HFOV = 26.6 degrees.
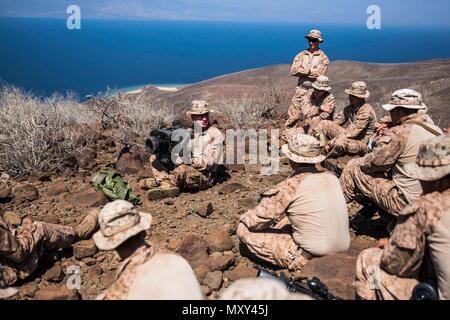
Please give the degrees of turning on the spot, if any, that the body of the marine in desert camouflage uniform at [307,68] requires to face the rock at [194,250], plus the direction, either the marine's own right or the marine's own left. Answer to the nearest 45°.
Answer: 0° — they already face it

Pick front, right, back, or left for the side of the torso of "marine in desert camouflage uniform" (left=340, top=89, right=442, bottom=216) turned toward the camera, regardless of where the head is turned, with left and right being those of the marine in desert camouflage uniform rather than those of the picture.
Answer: left

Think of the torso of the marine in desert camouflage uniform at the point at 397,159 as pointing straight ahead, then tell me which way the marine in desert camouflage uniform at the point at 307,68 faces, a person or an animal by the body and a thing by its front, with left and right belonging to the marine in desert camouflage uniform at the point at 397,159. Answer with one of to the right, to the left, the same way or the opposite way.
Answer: to the left

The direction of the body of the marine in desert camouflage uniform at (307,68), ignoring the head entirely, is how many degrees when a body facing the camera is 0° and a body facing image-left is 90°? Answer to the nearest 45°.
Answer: approximately 0°
